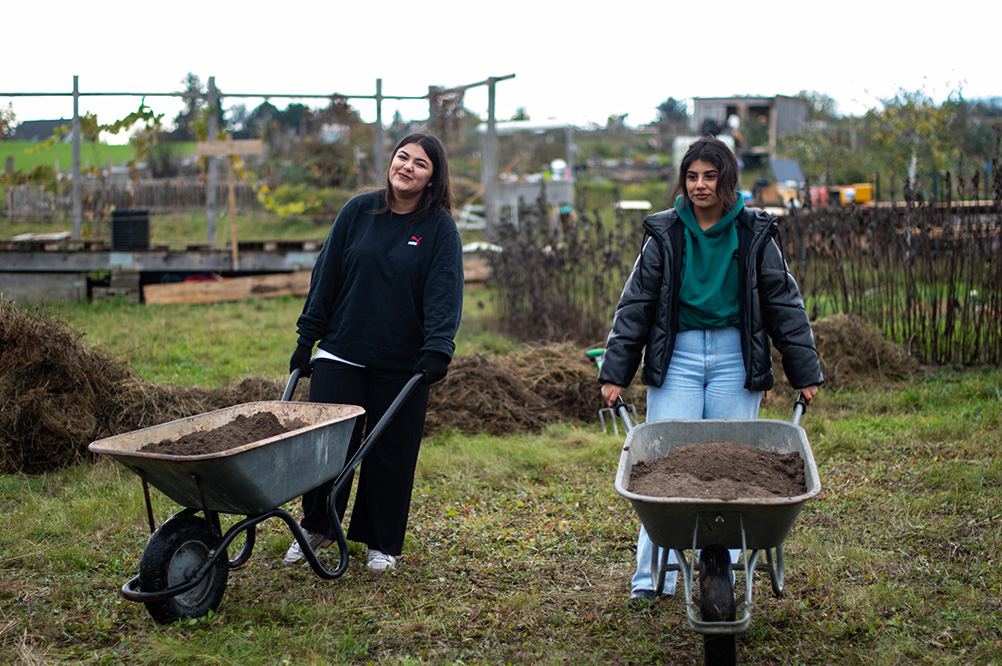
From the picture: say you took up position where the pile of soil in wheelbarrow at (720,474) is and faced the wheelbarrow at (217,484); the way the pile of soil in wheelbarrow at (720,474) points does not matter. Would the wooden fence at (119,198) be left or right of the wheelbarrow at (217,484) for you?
right

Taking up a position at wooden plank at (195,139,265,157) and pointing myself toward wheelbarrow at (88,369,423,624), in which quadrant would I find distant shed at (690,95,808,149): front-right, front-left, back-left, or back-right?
back-left

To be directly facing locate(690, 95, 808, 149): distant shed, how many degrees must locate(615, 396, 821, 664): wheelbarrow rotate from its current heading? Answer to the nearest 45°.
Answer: approximately 180°

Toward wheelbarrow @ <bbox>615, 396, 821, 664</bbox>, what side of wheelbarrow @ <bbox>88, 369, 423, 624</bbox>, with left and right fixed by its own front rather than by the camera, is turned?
left

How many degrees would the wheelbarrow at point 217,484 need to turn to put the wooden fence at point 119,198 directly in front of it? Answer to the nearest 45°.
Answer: approximately 135° to its right

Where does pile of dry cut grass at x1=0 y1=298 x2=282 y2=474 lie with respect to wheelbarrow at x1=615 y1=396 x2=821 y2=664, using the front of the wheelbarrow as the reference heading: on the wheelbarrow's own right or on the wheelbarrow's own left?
on the wheelbarrow's own right

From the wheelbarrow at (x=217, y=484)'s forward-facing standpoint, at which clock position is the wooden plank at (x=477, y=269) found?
The wooden plank is roughly at 5 o'clock from the wheelbarrow.

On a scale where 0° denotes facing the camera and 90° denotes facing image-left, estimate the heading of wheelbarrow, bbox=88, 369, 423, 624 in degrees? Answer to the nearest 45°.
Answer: approximately 45°

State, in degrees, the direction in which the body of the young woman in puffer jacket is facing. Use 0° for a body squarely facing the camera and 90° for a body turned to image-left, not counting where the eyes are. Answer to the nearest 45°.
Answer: approximately 0°

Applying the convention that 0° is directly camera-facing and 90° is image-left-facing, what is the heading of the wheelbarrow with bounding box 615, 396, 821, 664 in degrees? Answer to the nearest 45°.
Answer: approximately 0°

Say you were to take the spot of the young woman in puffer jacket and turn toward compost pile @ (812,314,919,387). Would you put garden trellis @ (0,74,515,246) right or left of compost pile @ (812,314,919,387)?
left
